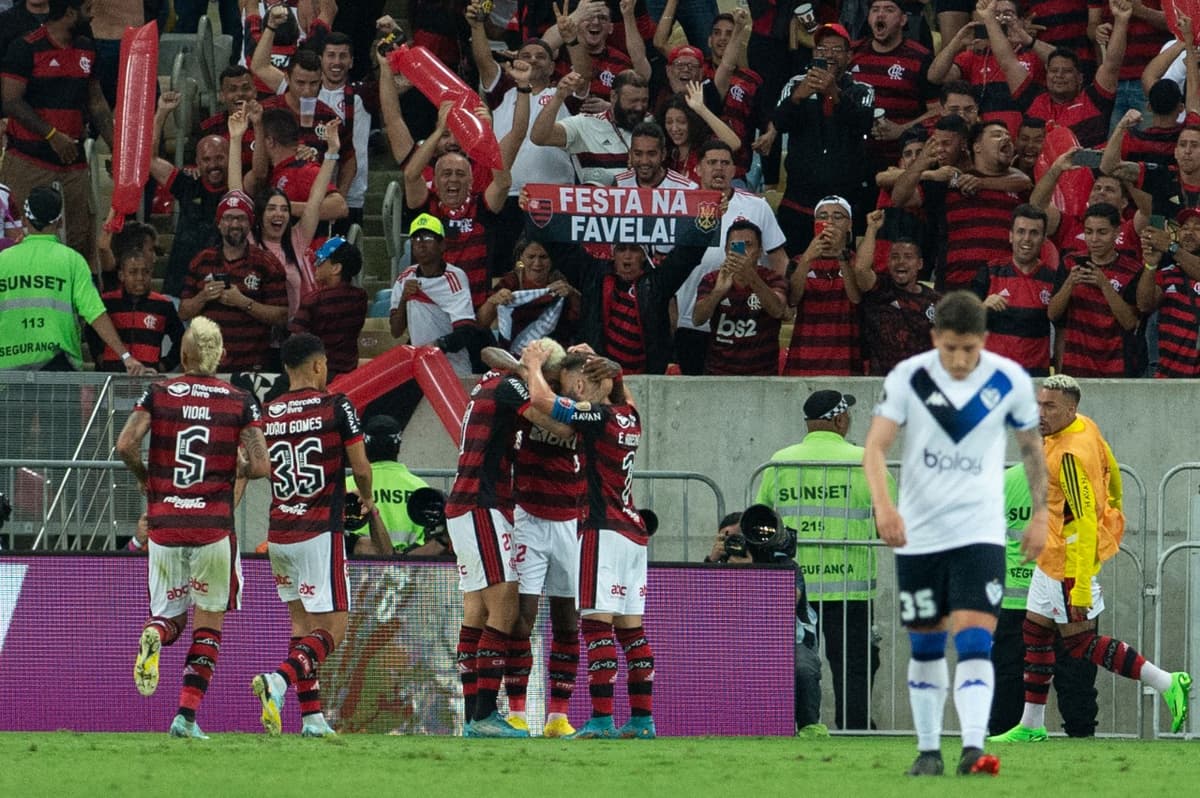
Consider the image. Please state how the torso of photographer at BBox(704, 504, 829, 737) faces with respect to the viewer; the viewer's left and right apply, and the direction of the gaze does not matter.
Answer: facing the viewer

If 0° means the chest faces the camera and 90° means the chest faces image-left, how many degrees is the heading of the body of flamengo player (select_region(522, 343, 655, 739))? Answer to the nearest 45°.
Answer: approximately 135°

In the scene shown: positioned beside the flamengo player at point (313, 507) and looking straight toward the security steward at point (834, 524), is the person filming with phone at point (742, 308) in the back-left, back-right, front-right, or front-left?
front-left

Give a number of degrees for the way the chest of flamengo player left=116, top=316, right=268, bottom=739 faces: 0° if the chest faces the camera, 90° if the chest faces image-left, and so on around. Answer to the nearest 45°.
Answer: approximately 180°

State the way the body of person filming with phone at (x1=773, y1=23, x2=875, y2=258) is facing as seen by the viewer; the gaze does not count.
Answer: toward the camera

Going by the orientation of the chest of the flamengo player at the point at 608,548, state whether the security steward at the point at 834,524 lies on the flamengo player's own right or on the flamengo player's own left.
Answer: on the flamengo player's own right

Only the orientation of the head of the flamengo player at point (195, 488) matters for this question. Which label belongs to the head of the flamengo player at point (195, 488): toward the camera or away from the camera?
away from the camera
